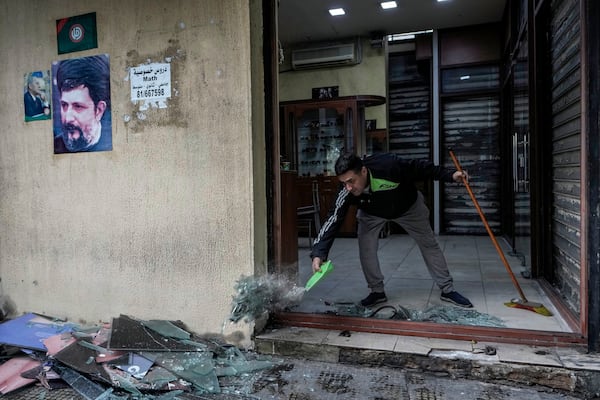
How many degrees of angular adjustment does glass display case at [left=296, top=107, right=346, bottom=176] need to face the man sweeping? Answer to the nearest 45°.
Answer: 0° — it already faces them

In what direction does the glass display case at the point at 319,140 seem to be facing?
toward the camera

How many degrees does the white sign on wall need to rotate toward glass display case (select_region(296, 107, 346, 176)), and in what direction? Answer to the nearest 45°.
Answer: approximately 135° to its left

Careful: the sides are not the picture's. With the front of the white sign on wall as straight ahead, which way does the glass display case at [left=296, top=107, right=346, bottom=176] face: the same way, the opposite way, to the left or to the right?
the same way

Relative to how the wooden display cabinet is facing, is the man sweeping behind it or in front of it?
in front

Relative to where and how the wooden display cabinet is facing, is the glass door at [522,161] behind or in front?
in front

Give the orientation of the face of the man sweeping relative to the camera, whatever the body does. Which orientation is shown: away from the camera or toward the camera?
toward the camera

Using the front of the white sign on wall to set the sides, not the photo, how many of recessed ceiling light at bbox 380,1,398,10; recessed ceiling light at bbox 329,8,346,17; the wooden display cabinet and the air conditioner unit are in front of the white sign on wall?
0

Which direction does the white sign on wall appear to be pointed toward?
toward the camera

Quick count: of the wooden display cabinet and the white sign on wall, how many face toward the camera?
2

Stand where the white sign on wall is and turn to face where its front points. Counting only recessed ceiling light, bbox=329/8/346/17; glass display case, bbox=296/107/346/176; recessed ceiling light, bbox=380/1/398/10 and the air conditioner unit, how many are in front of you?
0

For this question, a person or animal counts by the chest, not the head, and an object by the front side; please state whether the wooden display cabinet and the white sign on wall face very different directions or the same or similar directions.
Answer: same or similar directions

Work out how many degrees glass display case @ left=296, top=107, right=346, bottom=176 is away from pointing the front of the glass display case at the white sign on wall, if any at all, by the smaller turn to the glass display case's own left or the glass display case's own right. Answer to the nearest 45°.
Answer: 0° — it already faces it

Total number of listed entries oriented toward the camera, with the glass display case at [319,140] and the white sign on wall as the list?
2
